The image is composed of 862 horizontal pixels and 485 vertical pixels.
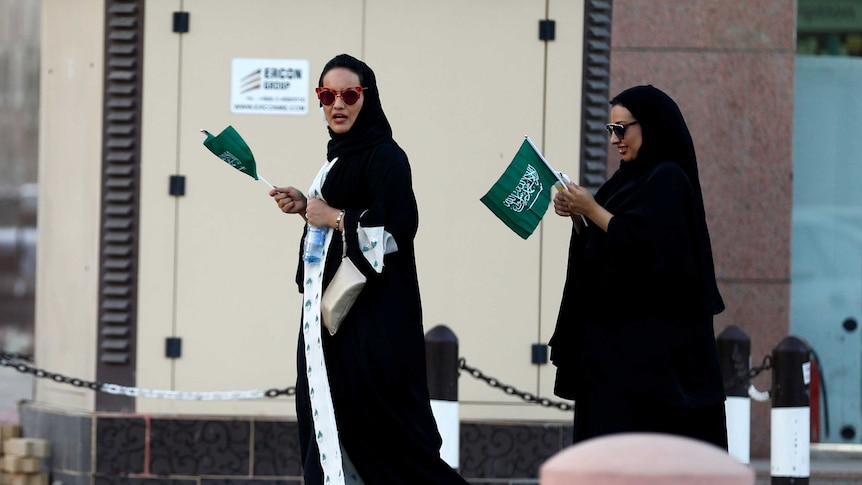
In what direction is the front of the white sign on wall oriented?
toward the camera

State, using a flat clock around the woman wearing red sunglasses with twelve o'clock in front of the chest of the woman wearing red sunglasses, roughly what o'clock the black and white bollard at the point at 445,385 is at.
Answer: The black and white bollard is roughly at 5 o'clock from the woman wearing red sunglasses.

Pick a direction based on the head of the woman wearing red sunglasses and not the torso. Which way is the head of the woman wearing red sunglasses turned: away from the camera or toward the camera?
toward the camera

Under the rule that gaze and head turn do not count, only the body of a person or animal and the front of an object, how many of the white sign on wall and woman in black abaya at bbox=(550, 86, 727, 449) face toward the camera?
1

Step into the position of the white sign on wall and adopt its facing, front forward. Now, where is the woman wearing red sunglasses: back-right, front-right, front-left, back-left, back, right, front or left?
front

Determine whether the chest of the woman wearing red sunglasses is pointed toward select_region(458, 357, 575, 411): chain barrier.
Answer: no

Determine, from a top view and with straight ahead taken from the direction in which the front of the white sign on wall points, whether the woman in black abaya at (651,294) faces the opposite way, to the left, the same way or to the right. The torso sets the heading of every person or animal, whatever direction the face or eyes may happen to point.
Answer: to the right

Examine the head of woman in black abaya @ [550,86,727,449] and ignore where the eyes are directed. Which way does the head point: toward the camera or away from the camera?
toward the camera

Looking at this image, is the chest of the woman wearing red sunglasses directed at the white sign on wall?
no

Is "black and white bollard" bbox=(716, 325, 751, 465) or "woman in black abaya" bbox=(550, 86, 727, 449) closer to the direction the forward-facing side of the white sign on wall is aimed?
the woman in black abaya

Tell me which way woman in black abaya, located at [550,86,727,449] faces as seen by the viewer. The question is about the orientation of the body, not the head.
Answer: to the viewer's left

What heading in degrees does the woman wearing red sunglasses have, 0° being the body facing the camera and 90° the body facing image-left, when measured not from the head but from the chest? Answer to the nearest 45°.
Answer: approximately 45°
